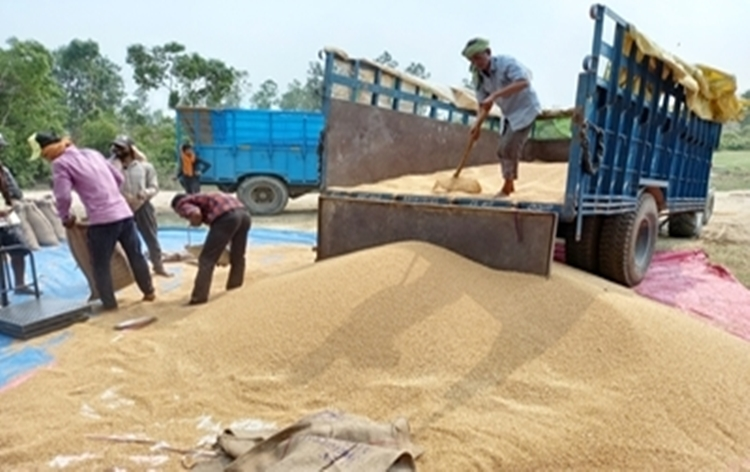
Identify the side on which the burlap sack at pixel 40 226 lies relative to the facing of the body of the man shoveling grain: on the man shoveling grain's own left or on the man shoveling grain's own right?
on the man shoveling grain's own right

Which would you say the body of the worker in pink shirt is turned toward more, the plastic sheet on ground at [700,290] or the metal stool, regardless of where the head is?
the metal stool

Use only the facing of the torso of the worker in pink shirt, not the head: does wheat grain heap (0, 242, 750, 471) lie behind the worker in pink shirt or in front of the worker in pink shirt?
behind

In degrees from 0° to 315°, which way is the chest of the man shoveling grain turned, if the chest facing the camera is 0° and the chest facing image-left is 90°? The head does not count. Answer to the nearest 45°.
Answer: approximately 45°

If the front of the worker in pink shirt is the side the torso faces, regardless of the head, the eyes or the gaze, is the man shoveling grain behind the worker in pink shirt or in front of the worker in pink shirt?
behind

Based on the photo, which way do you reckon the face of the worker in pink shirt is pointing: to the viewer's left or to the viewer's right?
to the viewer's left

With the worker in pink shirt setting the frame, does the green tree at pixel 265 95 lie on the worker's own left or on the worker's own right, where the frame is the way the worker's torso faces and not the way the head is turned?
on the worker's own right

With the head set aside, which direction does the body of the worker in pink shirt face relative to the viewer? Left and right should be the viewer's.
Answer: facing away from the viewer and to the left of the viewer

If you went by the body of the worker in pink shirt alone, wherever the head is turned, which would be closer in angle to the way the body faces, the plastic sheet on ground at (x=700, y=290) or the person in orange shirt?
the person in orange shirt

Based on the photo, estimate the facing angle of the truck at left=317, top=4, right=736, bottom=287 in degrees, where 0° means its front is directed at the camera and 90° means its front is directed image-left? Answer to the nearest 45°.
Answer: approximately 225°
